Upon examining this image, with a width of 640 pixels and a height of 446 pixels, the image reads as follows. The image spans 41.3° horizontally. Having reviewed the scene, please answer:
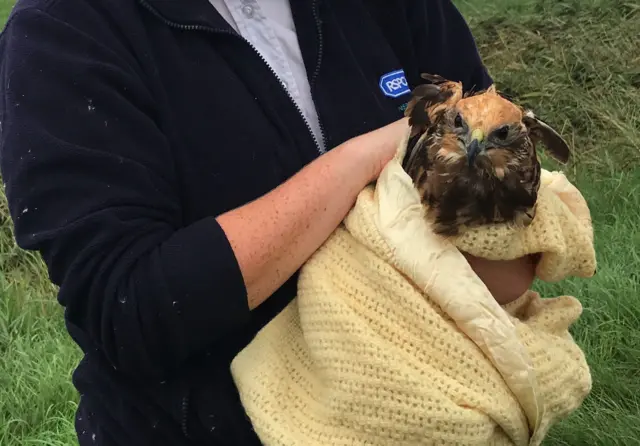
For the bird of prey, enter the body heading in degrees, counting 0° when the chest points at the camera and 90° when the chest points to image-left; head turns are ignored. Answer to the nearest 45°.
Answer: approximately 0°

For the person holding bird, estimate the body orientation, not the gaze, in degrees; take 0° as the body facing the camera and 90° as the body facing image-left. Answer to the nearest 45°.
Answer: approximately 315°
